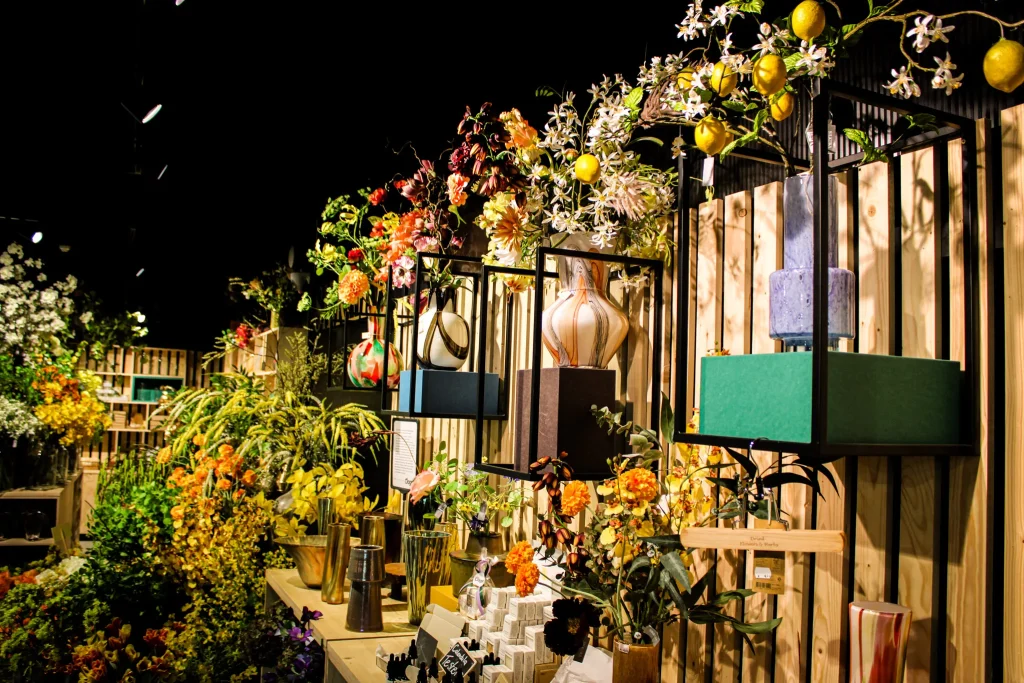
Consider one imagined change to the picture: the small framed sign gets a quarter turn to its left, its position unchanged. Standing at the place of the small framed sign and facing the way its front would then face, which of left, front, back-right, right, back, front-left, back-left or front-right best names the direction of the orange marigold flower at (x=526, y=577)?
front-right

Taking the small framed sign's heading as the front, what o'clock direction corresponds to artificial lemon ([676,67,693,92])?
The artificial lemon is roughly at 10 o'clock from the small framed sign.

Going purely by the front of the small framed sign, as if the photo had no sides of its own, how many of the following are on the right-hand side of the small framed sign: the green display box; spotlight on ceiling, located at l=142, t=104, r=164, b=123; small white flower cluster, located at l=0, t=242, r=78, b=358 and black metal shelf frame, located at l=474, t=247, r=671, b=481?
2

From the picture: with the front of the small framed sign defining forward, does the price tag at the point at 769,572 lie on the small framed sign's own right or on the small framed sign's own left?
on the small framed sign's own left

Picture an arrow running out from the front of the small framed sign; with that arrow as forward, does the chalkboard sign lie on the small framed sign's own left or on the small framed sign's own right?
on the small framed sign's own left

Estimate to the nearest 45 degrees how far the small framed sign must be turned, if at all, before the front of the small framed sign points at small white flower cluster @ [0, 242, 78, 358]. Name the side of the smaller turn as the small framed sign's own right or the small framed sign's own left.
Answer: approximately 90° to the small framed sign's own right

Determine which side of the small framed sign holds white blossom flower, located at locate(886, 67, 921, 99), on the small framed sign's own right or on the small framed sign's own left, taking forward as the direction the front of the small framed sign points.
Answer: on the small framed sign's own left

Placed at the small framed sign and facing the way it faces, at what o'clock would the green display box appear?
The green display box is roughly at 10 o'clock from the small framed sign.

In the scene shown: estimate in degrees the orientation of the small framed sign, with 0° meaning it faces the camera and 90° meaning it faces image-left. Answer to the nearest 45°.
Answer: approximately 45°

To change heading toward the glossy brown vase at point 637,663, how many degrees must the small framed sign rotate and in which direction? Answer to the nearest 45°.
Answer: approximately 45° to its left

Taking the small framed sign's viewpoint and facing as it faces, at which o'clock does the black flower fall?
The black flower is roughly at 10 o'clock from the small framed sign.
